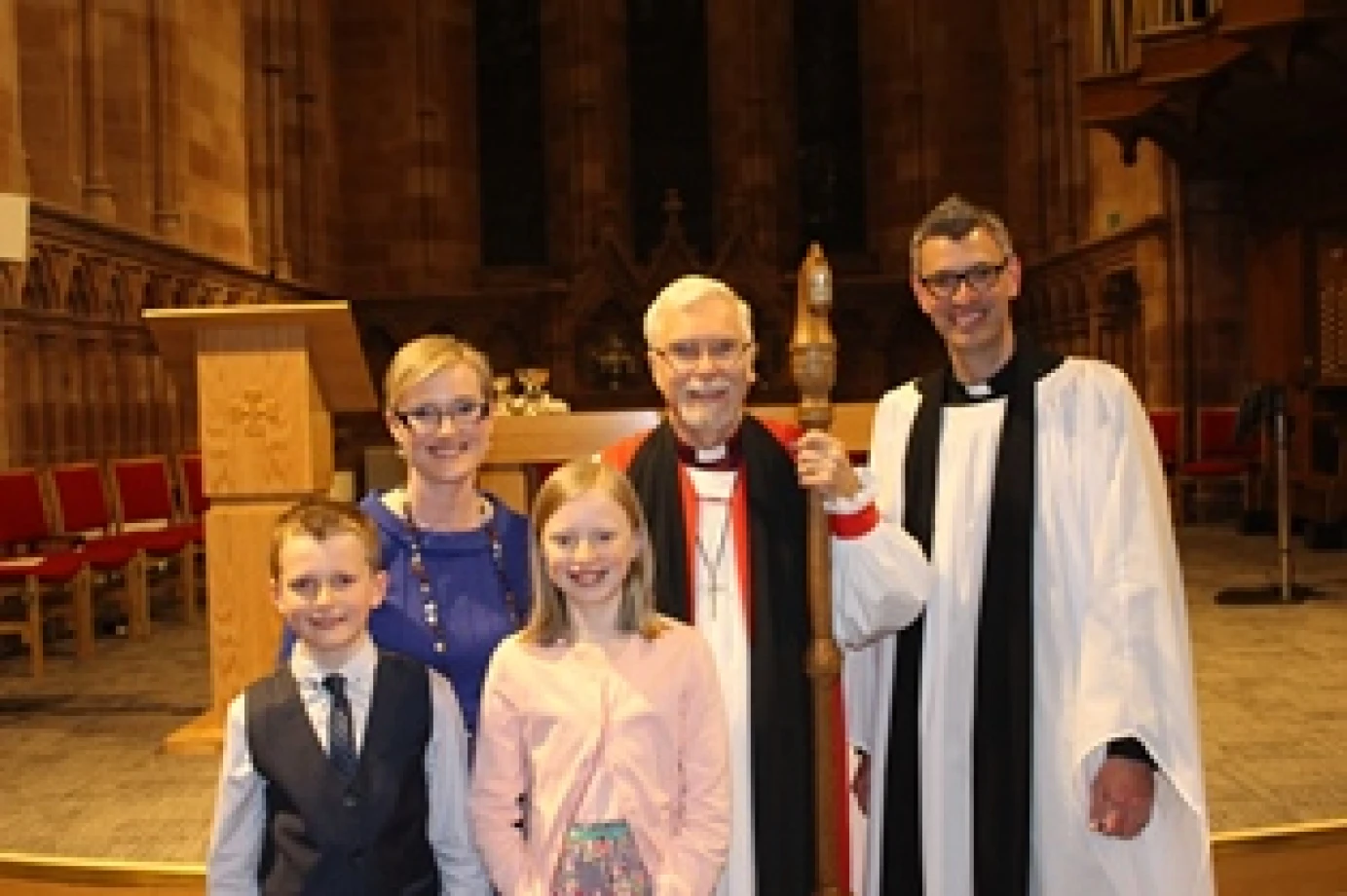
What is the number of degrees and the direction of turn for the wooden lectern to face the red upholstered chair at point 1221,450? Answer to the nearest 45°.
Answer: approximately 135° to its left

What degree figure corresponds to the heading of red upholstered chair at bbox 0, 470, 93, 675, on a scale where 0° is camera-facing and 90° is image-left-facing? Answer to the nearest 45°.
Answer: approximately 315°

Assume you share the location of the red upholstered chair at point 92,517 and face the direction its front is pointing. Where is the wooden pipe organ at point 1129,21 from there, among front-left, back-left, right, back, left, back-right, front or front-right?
front-left

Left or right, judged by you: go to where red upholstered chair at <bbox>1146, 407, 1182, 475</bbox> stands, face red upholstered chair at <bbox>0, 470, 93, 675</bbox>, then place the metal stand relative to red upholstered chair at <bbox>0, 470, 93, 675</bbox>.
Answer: left
